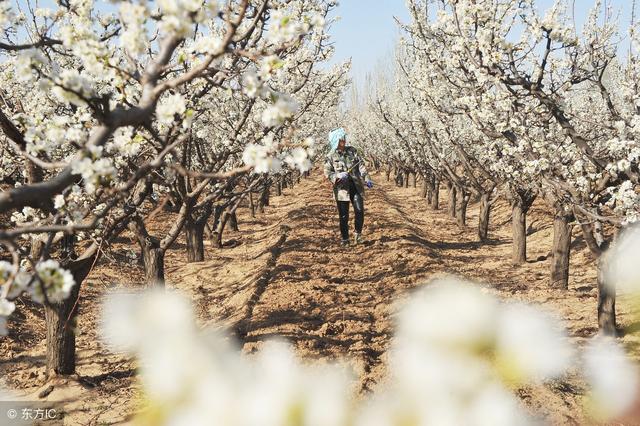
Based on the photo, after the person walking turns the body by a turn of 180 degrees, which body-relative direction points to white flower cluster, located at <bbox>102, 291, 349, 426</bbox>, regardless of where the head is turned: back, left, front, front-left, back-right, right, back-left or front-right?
back

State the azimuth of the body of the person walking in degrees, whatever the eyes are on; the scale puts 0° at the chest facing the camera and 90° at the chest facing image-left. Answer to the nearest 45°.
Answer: approximately 0°

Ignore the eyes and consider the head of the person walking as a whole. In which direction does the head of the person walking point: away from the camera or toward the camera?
toward the camera

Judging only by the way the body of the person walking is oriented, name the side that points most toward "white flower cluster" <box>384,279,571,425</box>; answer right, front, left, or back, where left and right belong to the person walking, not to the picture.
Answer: front
